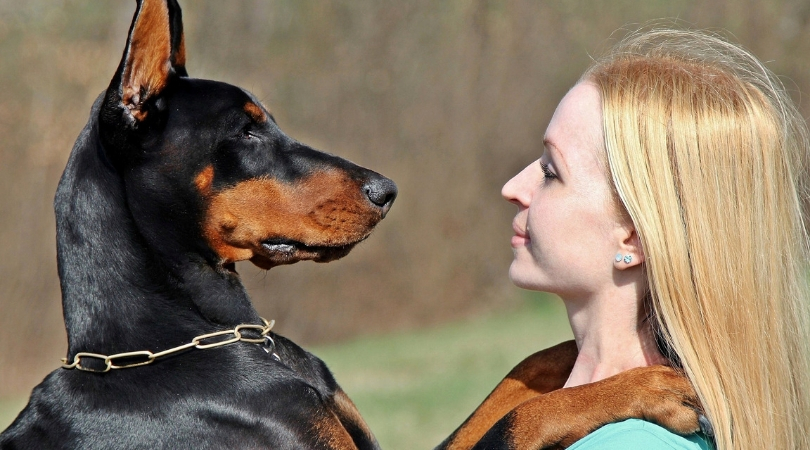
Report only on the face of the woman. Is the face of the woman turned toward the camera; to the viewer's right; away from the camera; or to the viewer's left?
to the viewer's left

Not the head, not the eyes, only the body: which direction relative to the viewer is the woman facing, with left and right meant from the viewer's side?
facing to the left of the viewer

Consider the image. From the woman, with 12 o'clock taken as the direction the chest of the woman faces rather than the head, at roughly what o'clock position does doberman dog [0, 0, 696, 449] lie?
The doberman dog is roughly at 12 o'clock from the woman.

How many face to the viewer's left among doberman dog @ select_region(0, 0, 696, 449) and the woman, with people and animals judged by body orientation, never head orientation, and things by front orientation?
1

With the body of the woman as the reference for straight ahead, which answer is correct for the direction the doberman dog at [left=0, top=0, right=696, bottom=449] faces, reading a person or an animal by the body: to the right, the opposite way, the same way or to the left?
the opposite way

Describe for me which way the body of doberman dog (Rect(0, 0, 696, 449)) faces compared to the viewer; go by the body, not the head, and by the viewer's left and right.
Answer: facing to the right of the viewer

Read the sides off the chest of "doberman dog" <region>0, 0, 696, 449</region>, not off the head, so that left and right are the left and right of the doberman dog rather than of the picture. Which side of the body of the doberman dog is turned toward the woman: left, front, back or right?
front
